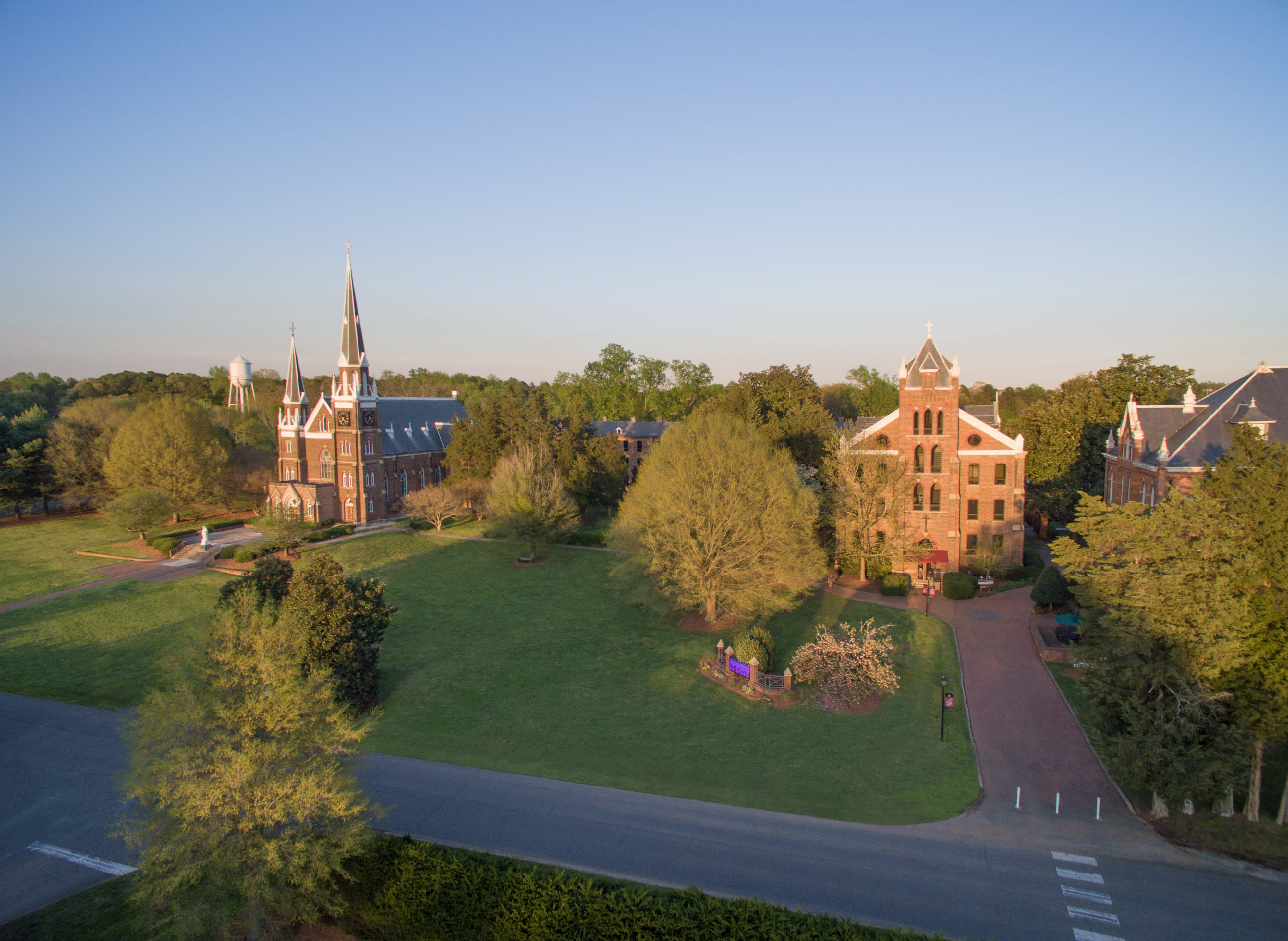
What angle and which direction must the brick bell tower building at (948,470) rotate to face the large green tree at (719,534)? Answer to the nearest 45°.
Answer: approximately 45° to its right

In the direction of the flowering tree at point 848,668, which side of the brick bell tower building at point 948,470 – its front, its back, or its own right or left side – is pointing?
front

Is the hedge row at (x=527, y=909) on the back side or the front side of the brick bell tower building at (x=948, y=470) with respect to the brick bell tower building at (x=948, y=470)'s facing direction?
on the front side

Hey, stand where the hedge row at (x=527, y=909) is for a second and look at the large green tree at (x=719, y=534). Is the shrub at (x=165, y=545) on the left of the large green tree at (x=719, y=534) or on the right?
left

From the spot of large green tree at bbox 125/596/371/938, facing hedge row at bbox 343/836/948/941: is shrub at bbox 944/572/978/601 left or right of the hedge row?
left

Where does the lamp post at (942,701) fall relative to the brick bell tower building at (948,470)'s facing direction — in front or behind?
in front

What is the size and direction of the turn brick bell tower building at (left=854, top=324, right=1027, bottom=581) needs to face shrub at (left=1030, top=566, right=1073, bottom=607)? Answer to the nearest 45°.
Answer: approximately 45° to its left

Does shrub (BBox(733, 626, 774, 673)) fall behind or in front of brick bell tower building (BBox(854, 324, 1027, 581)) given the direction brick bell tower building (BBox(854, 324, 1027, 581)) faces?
in front

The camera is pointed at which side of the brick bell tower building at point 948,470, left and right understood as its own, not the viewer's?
front

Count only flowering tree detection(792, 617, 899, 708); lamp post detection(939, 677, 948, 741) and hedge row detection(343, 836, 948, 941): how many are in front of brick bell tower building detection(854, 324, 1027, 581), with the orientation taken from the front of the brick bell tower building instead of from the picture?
3

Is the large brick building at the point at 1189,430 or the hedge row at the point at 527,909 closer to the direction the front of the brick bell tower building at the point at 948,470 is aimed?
the hedge row
